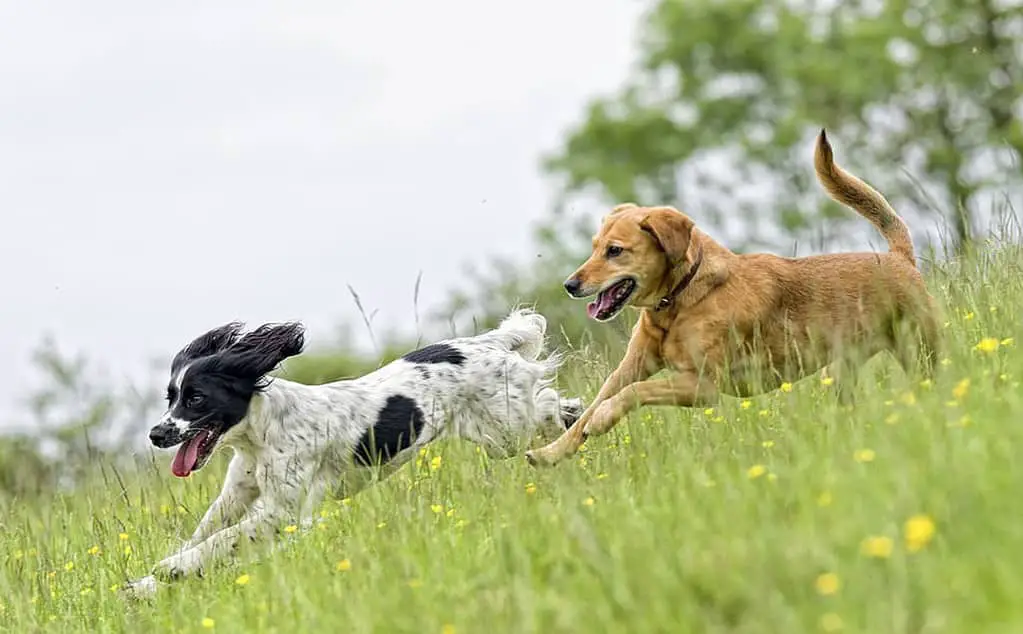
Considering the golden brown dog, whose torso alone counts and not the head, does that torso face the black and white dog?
yes

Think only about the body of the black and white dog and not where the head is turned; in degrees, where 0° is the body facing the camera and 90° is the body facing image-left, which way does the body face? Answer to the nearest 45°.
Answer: approximately 90°

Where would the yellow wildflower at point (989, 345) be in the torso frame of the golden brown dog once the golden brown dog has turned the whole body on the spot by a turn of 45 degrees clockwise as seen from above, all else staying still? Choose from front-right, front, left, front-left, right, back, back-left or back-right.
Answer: back

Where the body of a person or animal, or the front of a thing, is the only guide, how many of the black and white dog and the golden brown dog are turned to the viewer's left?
2

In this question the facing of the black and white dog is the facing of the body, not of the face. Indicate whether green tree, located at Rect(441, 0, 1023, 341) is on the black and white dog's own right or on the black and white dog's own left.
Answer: on the black and white dog's own right

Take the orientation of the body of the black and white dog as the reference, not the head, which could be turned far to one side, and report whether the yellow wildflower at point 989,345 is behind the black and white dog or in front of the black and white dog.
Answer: behind

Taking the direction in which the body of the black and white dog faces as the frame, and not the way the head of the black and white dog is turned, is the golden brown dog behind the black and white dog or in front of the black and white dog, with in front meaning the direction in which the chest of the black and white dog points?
behind

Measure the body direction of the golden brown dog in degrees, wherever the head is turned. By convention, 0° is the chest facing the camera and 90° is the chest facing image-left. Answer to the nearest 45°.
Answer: approximately 90°

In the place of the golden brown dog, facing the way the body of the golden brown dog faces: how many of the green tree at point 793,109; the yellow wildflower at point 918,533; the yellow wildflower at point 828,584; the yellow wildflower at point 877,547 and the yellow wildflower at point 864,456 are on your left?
4
